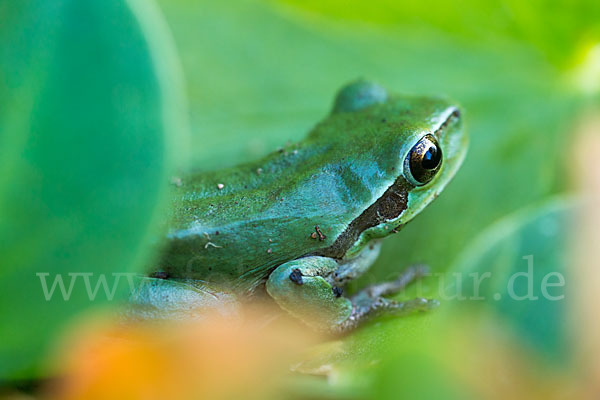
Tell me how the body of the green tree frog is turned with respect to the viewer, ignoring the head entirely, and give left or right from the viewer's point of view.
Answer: facing away from the viewer and to the right of the viewer

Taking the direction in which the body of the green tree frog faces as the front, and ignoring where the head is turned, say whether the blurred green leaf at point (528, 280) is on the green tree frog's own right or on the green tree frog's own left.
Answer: on the green tree frog's own right

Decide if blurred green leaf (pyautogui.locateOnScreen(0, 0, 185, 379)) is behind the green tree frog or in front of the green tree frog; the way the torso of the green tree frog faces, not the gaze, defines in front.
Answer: behind
